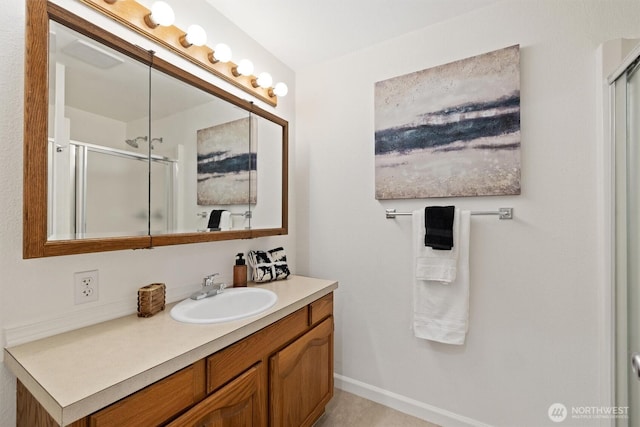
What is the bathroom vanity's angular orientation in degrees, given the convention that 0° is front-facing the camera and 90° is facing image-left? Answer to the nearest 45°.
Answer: approximately 315°

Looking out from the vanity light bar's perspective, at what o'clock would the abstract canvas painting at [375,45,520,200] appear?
The abstract canvas painting is roughly at 11 o'clock from the vanity light bar.

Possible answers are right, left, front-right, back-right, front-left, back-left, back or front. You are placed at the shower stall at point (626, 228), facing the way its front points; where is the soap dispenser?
front-left

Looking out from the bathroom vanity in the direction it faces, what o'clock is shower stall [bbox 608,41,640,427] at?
The shower stall is roughly at 11 o'clock from the bathroom vanity.

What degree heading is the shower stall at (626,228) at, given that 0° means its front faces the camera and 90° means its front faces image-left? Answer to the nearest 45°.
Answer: approximately 90°

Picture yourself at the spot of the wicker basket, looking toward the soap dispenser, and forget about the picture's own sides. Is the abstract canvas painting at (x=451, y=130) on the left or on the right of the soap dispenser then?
right

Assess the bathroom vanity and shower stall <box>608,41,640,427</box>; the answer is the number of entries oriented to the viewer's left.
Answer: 1
